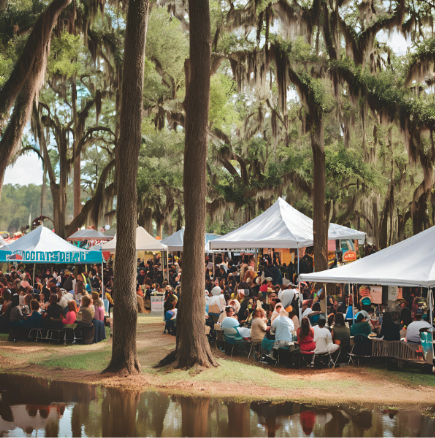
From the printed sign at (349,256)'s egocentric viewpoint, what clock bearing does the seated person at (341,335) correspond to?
The seated person is roughly at 12 o'clock from the printed sign.

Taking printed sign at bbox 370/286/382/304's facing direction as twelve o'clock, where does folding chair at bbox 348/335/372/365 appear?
The folding chair is roughly at 12 o'clock from the printed sign.

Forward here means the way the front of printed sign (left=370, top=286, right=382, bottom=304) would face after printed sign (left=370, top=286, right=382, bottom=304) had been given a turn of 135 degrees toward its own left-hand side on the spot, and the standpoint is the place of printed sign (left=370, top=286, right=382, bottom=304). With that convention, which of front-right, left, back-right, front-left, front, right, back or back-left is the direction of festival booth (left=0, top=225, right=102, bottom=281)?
back-left

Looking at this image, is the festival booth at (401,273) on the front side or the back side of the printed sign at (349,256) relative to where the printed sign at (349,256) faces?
on the front side

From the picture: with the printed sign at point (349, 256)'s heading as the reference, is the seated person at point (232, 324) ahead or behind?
ahead
